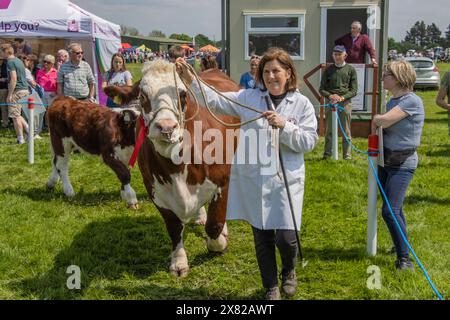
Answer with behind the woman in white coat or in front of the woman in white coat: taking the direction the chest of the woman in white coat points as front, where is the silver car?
behind

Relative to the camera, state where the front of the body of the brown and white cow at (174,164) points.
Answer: toward the camera

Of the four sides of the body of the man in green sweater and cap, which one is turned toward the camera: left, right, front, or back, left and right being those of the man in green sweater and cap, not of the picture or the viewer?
front

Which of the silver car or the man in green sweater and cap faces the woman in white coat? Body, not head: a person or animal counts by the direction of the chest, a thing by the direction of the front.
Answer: the man in green sweater and cap

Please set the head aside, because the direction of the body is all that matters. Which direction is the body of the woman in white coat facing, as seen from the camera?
toward the camera

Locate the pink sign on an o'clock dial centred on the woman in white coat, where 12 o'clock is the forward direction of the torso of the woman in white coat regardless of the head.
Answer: The pink sign is roughly at 5 o'clock from the woman in white coat.

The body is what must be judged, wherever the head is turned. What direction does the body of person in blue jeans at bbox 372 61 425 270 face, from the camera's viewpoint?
to the viewer's left

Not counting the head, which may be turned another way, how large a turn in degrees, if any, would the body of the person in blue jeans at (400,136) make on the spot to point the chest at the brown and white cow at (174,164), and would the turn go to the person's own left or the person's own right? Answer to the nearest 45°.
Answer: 0° — they already face it

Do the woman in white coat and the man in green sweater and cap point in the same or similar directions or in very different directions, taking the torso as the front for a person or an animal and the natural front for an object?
same or similar directions

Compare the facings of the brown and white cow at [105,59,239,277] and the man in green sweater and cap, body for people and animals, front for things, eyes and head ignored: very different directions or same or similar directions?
same or similar directions
